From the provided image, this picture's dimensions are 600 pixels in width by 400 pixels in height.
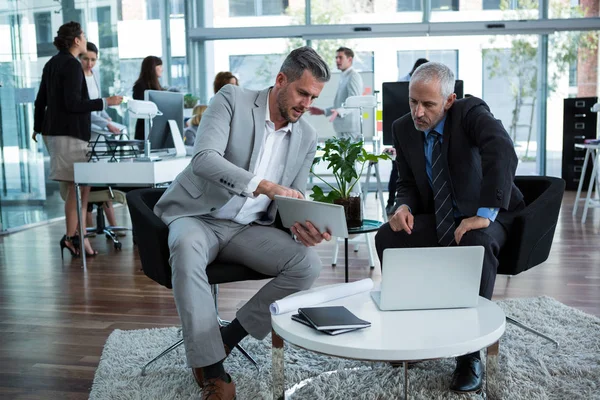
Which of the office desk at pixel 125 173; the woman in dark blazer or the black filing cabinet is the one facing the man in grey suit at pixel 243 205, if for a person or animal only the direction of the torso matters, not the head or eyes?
the black filing cabinet

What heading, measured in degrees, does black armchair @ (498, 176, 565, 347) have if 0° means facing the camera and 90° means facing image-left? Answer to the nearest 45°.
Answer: approximately 45°

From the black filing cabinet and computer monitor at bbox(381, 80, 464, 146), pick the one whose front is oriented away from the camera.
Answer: the computer monitor

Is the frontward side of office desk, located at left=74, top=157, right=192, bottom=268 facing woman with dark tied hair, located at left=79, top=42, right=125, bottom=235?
yes

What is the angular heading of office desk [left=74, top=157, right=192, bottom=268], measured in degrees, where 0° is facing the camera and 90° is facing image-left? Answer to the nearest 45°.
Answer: approximately 180°

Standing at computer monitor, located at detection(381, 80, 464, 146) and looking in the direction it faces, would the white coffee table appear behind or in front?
behind

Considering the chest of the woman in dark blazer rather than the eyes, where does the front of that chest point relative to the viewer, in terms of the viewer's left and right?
facing away from the viewer and to the right of the viewer

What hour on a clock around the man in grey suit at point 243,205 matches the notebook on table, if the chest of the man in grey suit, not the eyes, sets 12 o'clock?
The notebook on table is roughly at 1 o'clock from the man in grey suit.

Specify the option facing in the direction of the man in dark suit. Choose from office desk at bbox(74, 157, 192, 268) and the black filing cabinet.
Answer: the black filing cabinet

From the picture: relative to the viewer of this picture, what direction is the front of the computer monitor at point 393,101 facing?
facing away from the viewer

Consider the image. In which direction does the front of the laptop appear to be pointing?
away from the camera

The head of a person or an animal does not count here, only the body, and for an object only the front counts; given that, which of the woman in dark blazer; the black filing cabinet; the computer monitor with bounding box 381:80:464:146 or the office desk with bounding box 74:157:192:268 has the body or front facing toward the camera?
the black filing cabinet
